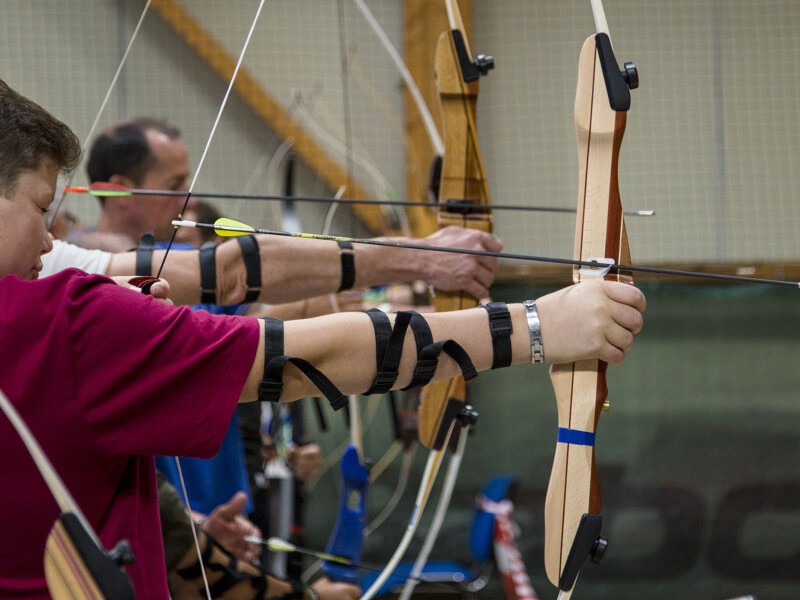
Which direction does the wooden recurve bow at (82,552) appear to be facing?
to the viewer's right
